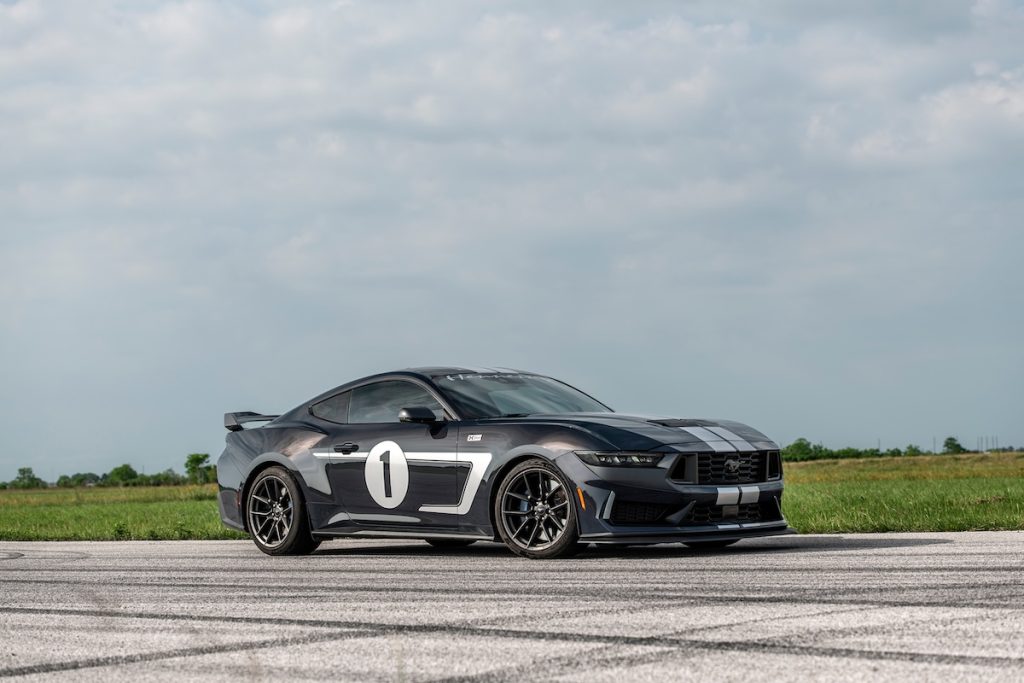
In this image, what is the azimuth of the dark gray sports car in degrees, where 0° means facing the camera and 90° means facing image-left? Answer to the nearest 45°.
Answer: approximately 315°
